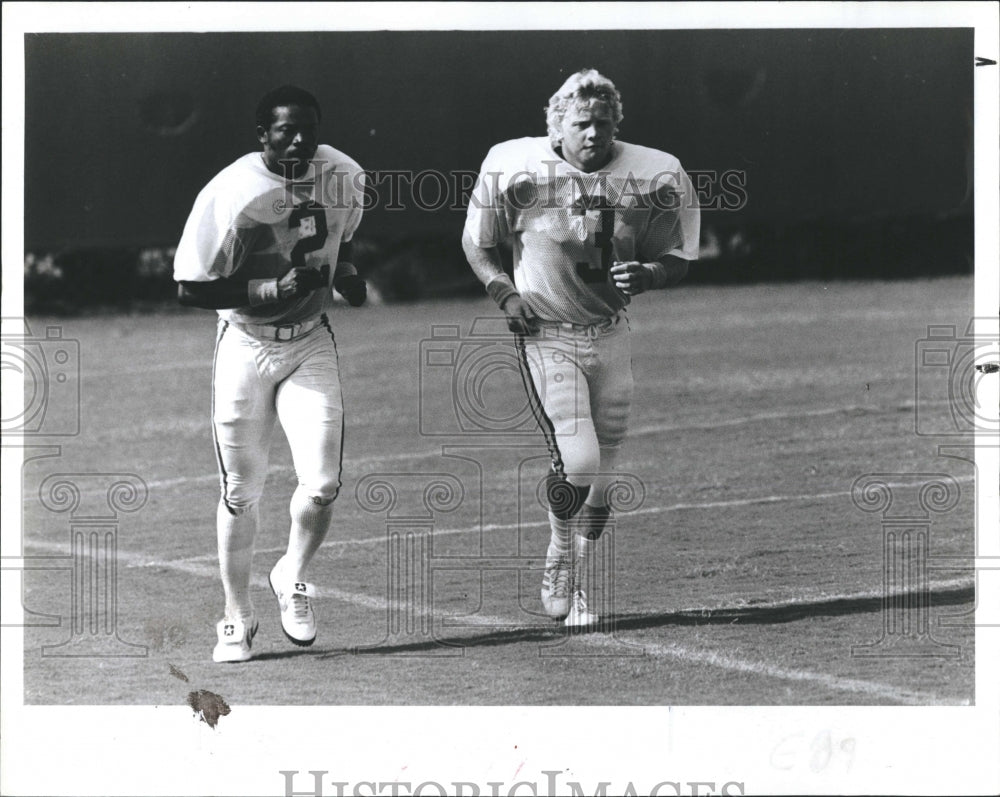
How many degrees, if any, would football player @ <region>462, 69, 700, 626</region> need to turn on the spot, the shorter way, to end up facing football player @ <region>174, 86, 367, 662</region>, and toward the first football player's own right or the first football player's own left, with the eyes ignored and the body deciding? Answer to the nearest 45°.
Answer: approximately 90° to the first football player's own right

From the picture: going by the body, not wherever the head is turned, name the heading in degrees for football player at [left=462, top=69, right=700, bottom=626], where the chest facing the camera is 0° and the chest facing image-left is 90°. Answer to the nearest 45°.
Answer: approximately 0°
